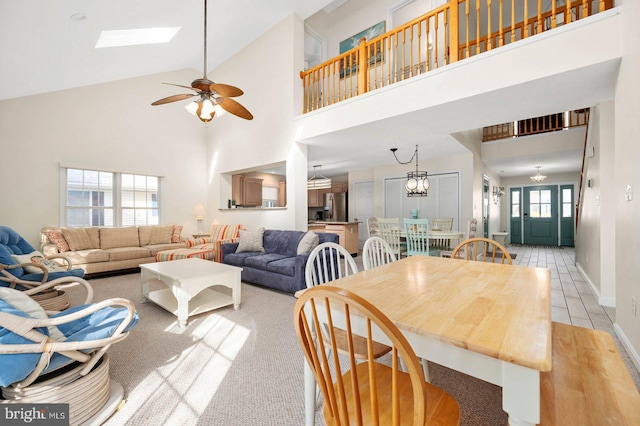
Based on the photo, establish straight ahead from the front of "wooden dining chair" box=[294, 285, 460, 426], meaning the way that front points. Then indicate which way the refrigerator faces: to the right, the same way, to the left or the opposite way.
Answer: the opposite way

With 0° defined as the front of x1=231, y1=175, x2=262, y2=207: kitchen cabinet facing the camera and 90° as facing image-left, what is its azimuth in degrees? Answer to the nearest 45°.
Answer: approximately 315°

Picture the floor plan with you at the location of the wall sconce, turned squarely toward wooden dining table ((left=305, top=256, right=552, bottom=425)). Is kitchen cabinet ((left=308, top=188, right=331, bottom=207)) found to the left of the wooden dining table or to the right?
right

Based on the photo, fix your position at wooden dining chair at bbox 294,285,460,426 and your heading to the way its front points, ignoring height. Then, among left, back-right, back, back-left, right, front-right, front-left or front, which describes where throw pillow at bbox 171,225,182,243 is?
left

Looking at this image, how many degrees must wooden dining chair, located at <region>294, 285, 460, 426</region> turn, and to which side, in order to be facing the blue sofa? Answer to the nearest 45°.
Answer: approximately 90° to its left

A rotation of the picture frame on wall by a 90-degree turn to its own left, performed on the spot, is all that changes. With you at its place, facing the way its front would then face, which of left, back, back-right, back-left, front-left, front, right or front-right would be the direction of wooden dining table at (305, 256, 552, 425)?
front-right
